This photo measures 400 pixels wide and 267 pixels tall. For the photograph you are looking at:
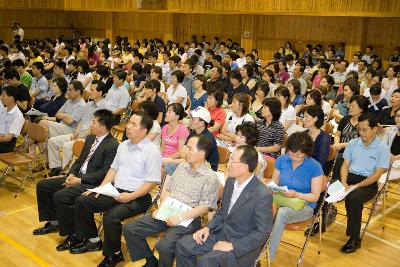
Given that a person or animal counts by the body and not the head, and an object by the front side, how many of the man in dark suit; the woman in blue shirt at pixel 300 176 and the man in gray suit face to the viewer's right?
0

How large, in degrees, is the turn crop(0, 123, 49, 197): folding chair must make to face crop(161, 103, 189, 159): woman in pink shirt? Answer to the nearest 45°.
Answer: approximately 90° to its left

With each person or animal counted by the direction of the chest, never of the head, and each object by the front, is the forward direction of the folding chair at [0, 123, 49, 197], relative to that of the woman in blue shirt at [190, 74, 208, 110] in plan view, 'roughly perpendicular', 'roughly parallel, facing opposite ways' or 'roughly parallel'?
roughly parallel

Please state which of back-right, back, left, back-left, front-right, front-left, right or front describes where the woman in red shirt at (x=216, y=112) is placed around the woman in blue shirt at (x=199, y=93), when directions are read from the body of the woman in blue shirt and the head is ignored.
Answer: front-left

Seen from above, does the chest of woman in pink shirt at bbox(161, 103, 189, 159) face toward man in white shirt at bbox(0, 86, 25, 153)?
no

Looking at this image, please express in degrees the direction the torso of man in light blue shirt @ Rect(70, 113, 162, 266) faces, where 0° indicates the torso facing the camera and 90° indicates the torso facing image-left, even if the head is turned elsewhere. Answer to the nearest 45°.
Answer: approximately 45°

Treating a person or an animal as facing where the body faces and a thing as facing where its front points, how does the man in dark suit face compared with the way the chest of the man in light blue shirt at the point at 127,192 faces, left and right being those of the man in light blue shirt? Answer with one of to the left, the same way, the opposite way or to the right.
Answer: the same way

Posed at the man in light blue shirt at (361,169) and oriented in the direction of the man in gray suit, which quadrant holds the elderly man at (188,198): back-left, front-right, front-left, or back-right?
front-right

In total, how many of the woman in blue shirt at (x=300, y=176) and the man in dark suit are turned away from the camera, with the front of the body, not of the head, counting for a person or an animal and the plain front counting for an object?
0

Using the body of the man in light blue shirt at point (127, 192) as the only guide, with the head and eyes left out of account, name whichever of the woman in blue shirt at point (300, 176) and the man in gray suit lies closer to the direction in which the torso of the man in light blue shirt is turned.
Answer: the man in gray suit

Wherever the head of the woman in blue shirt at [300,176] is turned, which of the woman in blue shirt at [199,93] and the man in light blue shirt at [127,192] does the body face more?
the man in light blue shirt

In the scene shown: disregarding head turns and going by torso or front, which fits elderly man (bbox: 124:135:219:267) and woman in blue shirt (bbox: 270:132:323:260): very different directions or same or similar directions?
same or similar directions

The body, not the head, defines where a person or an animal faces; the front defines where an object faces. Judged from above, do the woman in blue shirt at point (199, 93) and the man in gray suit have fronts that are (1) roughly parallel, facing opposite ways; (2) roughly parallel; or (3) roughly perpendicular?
roughly parallel

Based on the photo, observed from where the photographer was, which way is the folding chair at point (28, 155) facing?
facing the viewer and to the left of the viewer

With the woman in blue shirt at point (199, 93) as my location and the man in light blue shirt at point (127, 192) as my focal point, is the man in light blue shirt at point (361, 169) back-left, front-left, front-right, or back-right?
front-left

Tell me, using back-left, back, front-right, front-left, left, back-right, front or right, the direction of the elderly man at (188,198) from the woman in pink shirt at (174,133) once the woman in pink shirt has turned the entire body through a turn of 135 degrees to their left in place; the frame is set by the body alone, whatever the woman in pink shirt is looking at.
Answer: right

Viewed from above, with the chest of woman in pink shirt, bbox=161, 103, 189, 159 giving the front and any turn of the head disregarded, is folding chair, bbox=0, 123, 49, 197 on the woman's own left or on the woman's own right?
on the woman's own right

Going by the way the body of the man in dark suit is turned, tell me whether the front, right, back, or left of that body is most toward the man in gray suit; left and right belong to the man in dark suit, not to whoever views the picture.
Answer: left

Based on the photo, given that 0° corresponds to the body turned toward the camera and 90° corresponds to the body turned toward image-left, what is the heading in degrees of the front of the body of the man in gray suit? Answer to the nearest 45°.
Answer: approximately 45°
